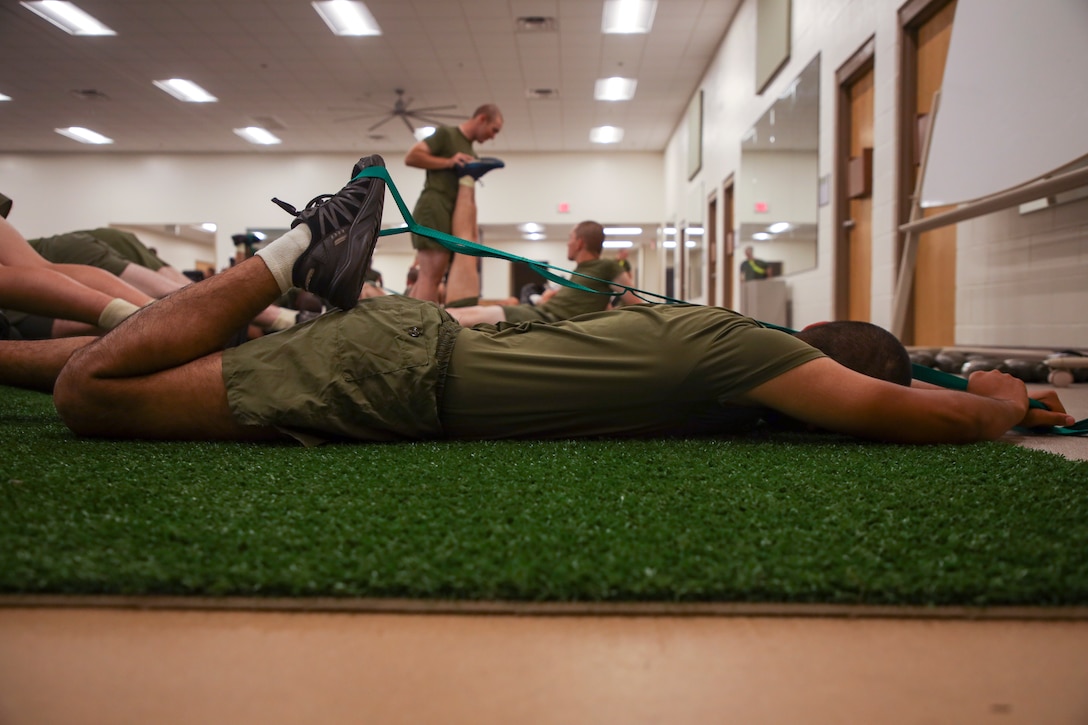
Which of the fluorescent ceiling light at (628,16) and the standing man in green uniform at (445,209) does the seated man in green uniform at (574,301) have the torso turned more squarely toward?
the standing man in green uniform

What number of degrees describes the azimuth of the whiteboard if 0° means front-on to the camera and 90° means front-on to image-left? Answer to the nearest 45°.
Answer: approximately 45°

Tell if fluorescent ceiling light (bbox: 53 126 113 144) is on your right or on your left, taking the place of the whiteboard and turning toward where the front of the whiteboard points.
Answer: on your right

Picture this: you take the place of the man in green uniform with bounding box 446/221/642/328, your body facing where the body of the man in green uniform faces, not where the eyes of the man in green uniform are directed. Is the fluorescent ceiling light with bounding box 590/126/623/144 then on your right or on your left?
on your right

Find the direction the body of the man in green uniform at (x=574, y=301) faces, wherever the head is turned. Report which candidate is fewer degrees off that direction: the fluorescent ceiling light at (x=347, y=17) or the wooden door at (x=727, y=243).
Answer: the fluorescent ceiling light

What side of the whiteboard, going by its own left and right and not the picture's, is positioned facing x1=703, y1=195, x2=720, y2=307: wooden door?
right

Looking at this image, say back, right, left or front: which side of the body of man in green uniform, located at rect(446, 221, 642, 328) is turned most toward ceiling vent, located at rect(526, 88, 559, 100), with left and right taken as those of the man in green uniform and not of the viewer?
right

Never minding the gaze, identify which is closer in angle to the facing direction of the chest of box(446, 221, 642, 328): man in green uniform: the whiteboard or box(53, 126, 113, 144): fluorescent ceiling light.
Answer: the fluorescent ceiling light

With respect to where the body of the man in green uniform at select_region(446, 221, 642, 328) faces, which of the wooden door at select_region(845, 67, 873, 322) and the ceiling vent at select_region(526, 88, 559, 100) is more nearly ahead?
the ceiling vent

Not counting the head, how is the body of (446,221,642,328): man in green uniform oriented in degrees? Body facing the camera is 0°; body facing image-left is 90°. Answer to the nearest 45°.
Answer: approximately 90°
